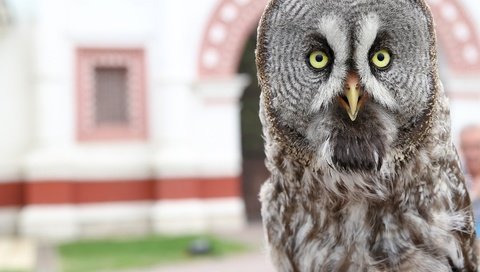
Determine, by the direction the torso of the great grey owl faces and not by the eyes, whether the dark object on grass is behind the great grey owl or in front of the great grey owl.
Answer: behind

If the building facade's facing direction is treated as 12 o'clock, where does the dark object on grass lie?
The dark object on grass is roughly at 11 o'clock from the building facade.

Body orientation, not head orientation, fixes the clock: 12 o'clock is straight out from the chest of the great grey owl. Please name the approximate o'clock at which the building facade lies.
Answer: The building facade is roughly at 5 o'clock from the great grey owl.

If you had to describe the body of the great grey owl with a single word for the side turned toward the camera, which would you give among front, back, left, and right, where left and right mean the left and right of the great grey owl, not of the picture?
front

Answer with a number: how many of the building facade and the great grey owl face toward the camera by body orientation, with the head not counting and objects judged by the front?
2

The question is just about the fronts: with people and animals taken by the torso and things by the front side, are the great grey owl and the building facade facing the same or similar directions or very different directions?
same or similar directions

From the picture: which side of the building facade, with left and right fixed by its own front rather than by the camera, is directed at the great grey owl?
front

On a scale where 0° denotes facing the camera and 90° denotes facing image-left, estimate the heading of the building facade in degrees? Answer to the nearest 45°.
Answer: approximately 0°
